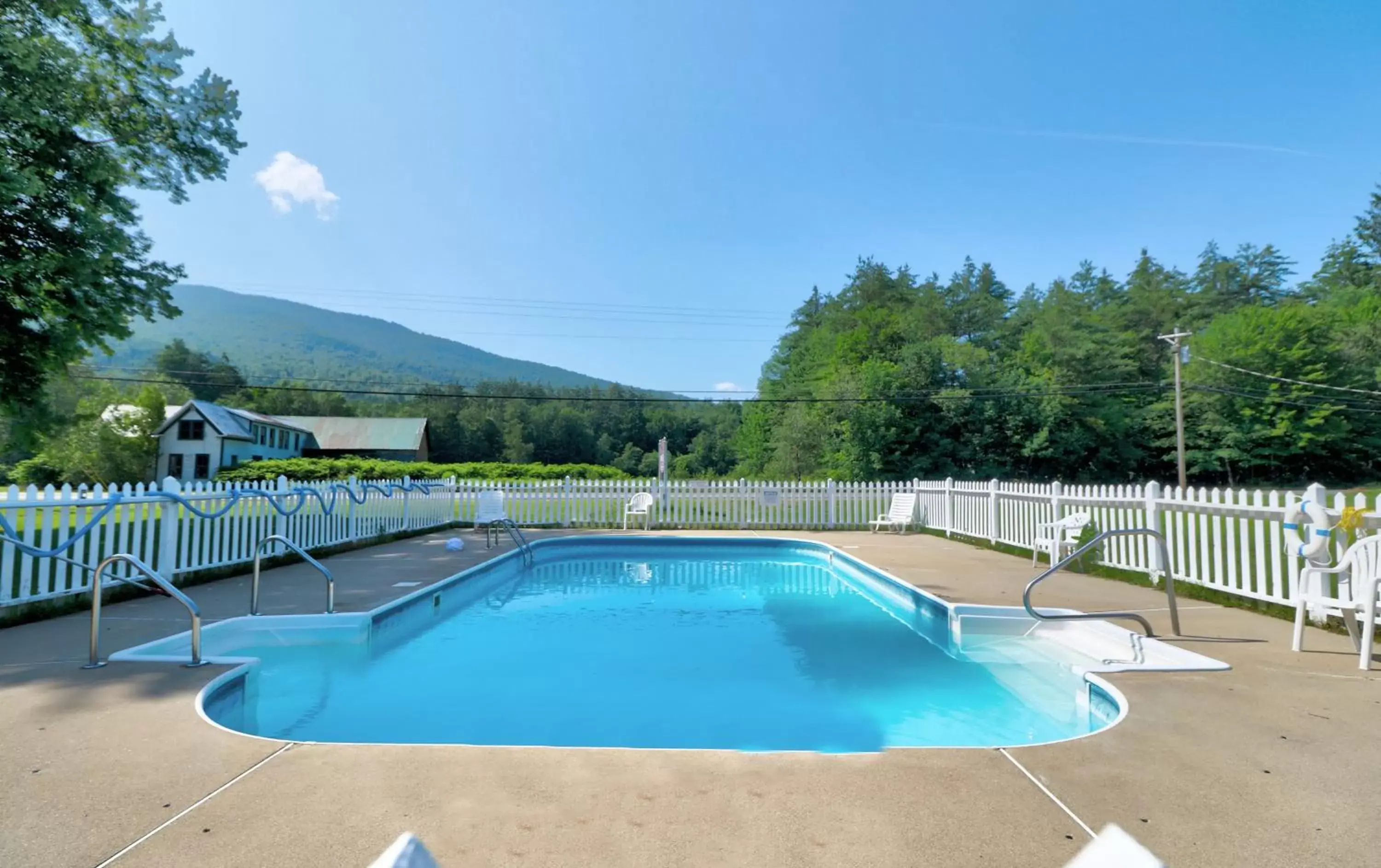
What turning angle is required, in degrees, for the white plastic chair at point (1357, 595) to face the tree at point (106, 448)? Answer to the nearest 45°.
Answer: approximately 45° to its right

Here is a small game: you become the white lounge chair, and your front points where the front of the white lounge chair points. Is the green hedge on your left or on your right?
on your right

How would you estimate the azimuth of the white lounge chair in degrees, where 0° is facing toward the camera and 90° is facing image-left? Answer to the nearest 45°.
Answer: approximately 45°

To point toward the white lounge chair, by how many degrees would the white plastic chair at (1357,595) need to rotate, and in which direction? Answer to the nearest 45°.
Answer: approximately 90° to its right

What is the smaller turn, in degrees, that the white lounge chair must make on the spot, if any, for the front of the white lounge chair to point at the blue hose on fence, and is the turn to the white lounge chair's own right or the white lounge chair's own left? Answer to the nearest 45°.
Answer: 0° — it already faces it

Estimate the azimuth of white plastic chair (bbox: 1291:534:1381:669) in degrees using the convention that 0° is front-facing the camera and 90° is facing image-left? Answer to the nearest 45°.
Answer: approximately 45°

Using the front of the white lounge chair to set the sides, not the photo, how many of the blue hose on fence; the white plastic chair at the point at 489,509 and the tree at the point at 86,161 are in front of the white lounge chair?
3

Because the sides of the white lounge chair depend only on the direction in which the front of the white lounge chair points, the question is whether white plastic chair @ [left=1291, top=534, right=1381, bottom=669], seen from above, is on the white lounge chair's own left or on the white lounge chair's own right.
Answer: on the white lounge chair's own left

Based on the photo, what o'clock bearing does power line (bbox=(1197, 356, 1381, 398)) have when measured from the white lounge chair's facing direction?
The power line is roughly at 6 o'clock from the white lounge chair.

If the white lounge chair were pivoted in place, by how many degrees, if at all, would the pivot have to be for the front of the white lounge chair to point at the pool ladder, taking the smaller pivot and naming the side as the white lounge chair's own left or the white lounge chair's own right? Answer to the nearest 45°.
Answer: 0° — it already faces it

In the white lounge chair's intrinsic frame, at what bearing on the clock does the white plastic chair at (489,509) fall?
The white plastic chair is roughly at 12 o'clock from the white lounge chair.
